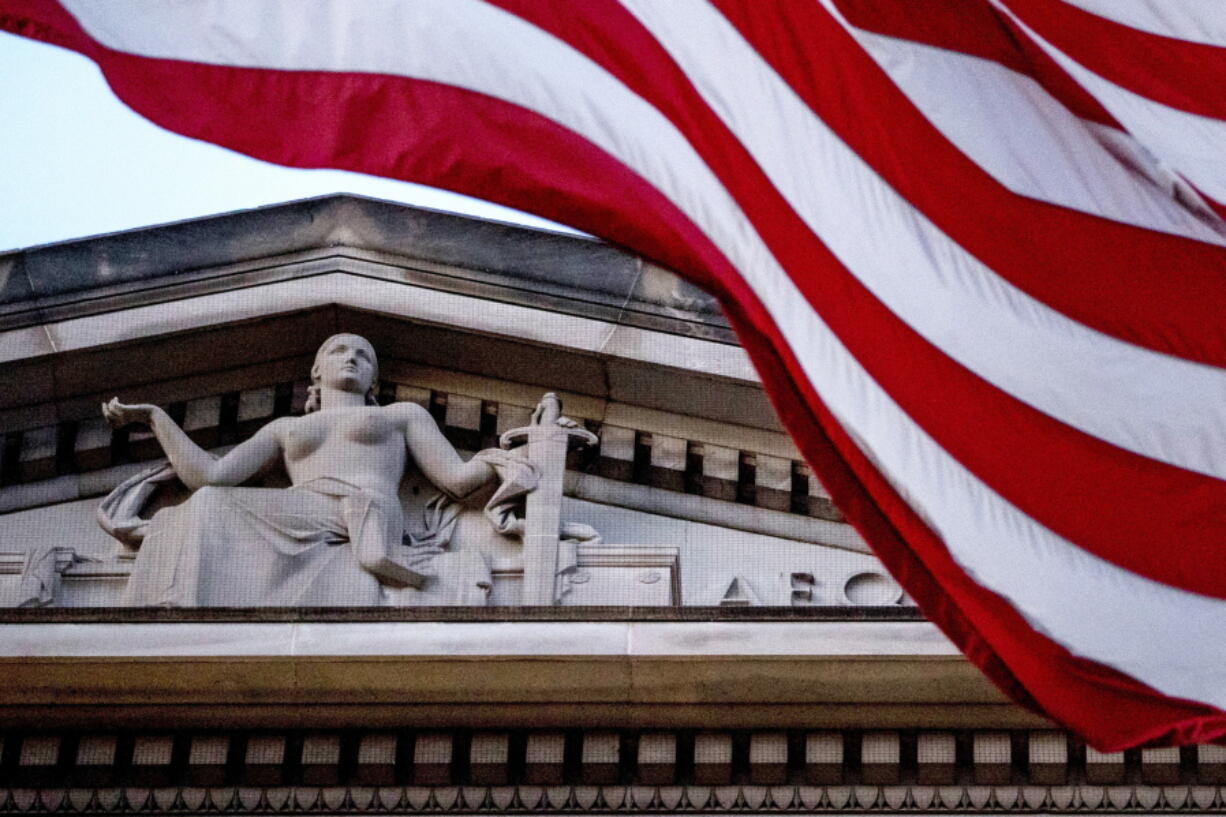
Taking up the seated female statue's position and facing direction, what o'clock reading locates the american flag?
The american flag is roughly at 11 o'clock from the seated female statue.

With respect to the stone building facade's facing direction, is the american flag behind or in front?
in front

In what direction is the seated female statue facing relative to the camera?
toward the camera
